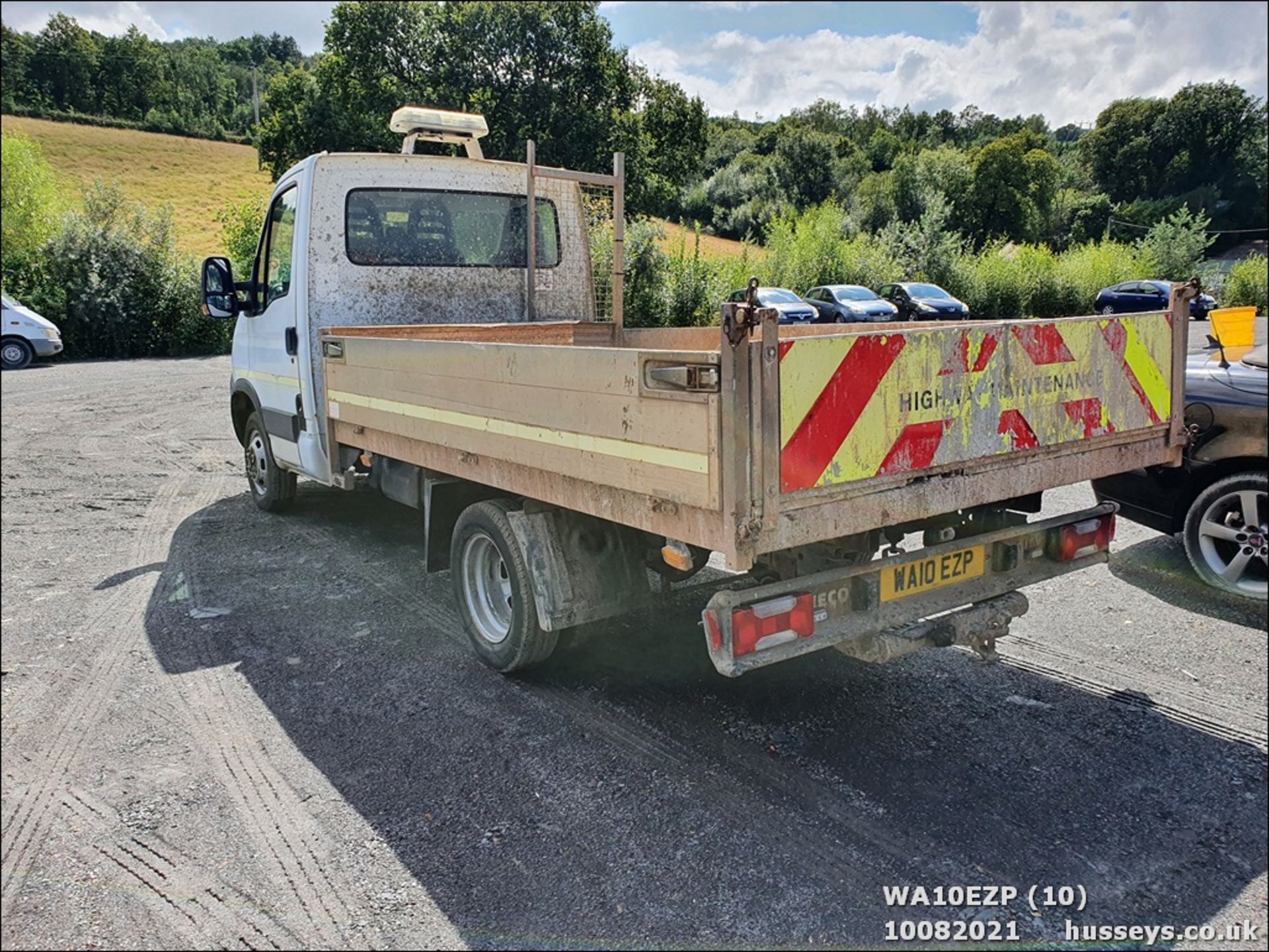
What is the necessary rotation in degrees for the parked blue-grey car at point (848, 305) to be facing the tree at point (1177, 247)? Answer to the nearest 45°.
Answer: approximately 90° to its left

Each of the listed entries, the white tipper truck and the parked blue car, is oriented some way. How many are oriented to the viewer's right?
1

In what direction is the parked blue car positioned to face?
to the viewer's right

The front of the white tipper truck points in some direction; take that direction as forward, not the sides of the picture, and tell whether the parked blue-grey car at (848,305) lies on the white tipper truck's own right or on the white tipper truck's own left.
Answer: on the white tipper truck's own right

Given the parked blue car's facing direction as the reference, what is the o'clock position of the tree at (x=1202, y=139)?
The tree is roughly at 9 o'clock from the parked blue car.

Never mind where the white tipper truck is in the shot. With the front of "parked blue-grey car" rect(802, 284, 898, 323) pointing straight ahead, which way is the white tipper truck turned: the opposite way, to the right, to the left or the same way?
the opposite way

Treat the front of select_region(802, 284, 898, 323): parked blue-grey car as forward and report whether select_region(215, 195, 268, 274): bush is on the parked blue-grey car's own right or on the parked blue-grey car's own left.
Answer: on the parked blue-grey car's own right

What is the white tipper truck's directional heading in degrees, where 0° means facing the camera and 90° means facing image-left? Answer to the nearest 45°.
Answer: approximately 135°
